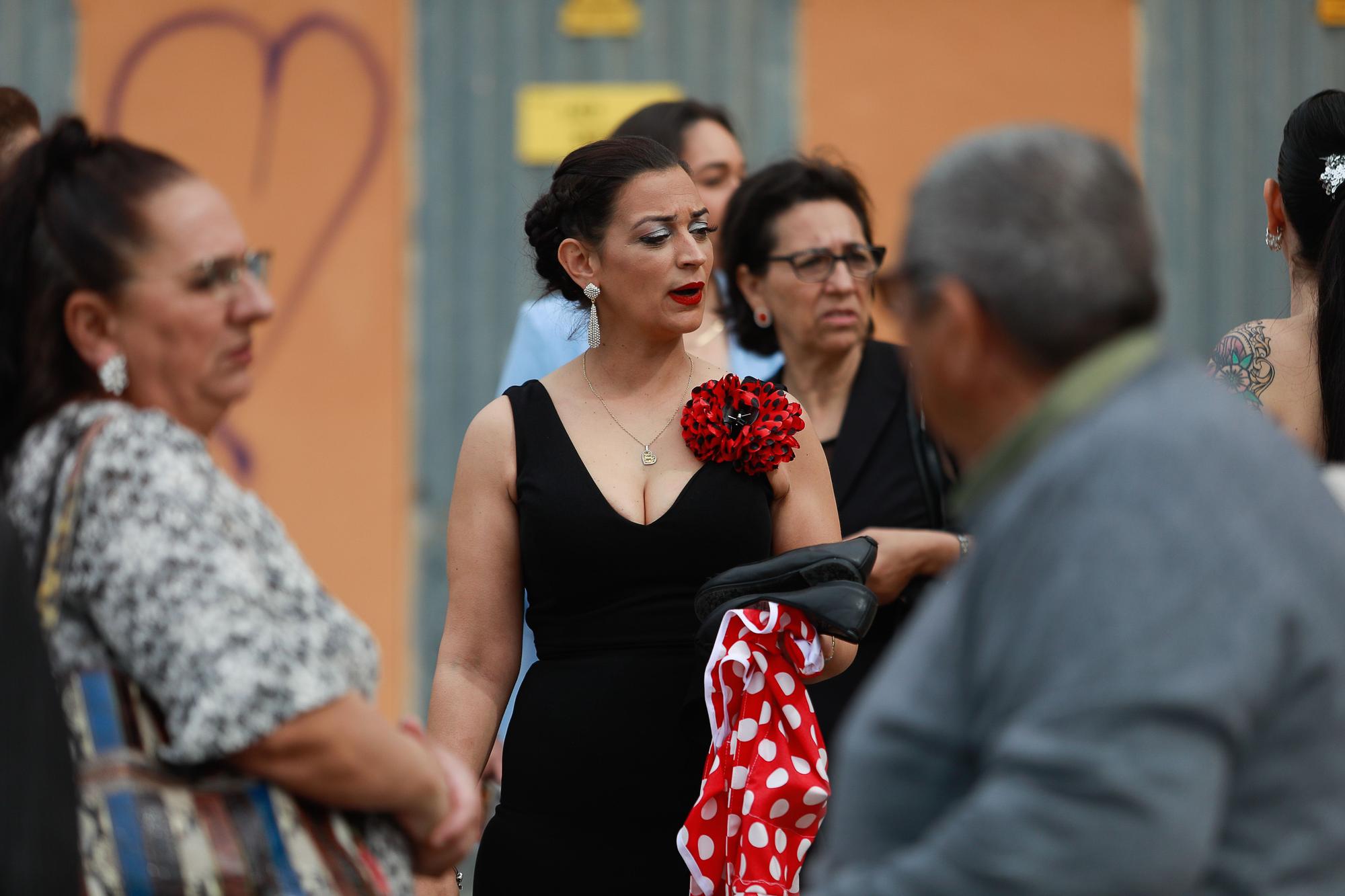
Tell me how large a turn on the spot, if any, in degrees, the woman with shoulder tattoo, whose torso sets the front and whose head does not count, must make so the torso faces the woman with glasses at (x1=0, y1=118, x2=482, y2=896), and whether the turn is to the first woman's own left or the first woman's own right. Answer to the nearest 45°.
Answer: approximately 135° to the first woman's own left

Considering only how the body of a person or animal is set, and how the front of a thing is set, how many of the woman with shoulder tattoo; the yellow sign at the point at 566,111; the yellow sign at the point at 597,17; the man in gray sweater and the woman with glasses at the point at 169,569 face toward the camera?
2

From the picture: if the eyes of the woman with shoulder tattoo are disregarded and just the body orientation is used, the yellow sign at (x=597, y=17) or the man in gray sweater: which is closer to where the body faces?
the yellow sign

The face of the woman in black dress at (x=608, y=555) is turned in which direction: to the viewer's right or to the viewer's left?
to the viewer's right

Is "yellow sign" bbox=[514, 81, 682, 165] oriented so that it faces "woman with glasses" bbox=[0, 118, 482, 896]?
yes

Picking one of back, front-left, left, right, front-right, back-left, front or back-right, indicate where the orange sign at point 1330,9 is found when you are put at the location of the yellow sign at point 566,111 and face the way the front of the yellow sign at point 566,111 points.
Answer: left

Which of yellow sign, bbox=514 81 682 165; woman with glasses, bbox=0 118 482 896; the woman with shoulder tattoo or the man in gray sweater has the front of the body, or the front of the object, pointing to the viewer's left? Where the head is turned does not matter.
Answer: the man in gray sweater

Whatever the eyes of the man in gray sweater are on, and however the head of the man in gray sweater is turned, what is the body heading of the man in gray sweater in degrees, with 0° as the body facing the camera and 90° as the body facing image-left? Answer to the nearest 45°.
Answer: approximately 90°

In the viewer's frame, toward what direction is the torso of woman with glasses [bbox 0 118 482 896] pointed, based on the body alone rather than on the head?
to the viewer's right

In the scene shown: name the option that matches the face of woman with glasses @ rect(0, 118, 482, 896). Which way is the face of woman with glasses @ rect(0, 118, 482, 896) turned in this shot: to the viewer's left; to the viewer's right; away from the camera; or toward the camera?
to the viewer's right

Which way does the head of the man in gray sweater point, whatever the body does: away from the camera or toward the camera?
away from the camera

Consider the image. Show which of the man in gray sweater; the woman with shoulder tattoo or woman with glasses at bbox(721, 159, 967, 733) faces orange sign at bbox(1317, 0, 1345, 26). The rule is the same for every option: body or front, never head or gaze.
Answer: the woman with shoulder tattoo

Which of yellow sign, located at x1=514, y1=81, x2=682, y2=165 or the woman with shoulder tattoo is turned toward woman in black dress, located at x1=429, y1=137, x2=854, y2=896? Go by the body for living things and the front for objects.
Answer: the yellow sign
